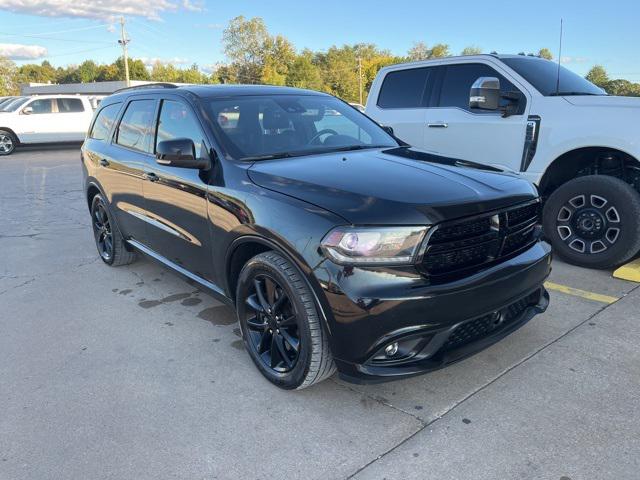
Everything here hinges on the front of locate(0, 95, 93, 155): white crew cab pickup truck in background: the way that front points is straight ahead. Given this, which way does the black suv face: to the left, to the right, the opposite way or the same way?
to the left

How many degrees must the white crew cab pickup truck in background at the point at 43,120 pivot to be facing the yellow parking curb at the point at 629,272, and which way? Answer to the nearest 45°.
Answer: approximately 90° to its left

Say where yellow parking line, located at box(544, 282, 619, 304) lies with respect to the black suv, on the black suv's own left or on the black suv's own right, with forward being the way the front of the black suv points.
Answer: on the black suv's own left

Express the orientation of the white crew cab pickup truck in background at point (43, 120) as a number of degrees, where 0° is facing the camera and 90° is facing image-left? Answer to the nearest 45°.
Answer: approximately 90°

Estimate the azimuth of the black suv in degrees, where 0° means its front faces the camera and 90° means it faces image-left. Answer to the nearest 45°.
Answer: approximately 315°

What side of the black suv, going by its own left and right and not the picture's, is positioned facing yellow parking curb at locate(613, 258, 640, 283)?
left

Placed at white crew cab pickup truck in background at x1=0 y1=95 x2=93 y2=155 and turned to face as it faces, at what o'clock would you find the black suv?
The black suv is roughly at 9 o'clock from the white crew cab pickup truck in background.

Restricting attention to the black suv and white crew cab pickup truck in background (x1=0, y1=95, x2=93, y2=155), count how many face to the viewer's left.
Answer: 1

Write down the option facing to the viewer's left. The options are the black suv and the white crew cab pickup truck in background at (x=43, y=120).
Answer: the white crew cab pickup truck in background

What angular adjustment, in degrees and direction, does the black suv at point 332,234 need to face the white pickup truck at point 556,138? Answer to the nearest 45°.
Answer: approximately 90° to its left
